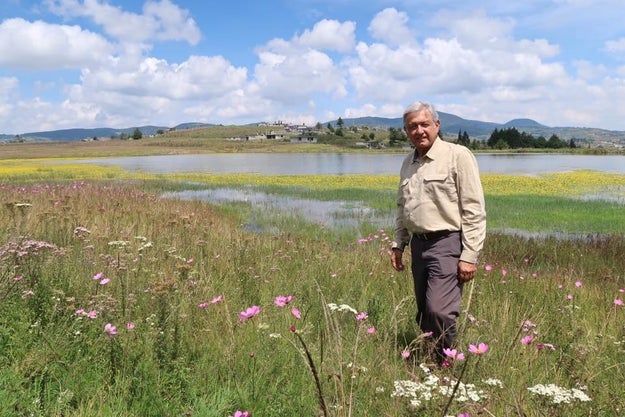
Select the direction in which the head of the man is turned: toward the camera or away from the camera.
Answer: toward the camera

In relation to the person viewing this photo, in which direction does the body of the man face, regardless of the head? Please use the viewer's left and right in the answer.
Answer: facing the viewer and to the left of the viewer
